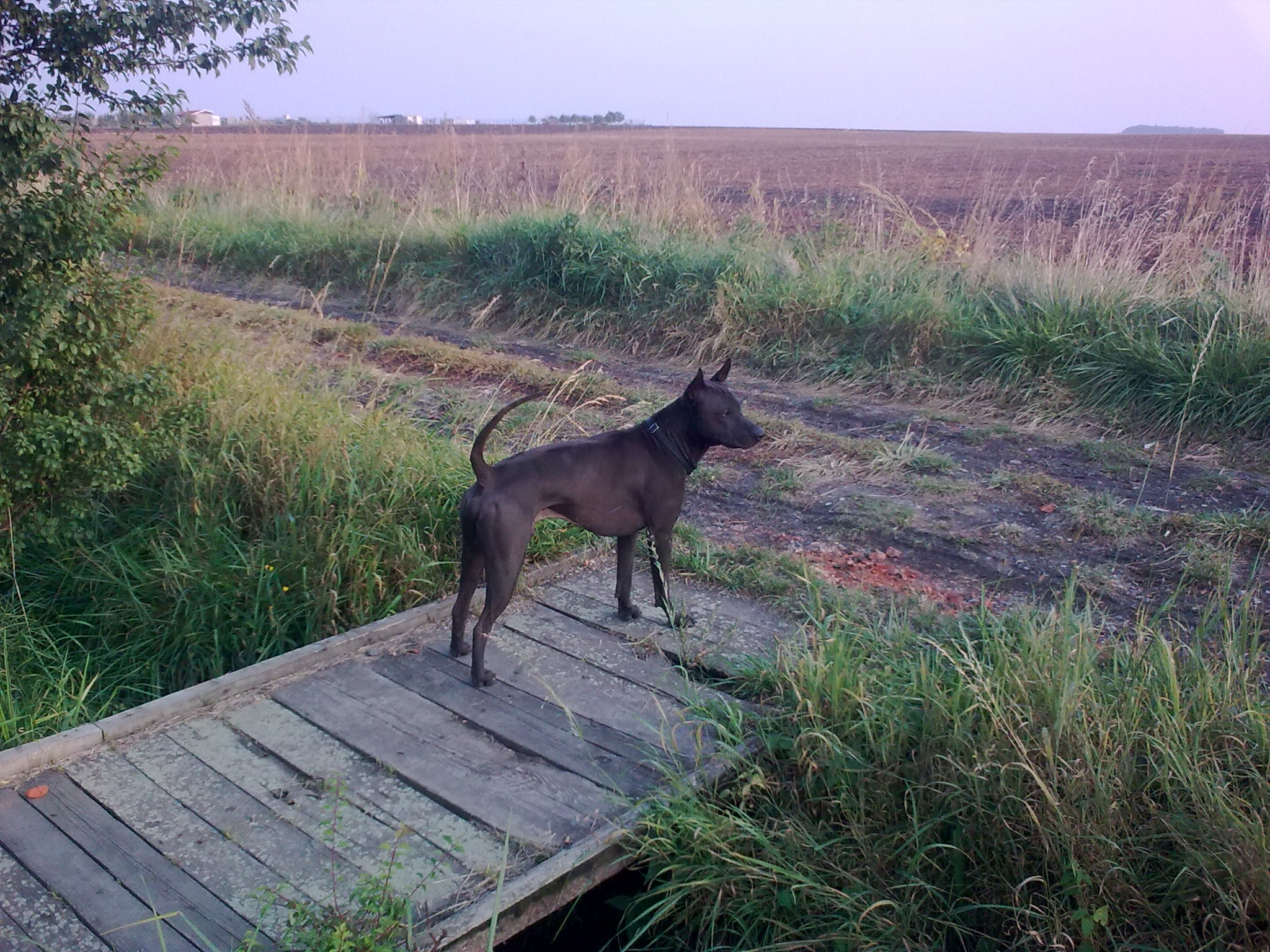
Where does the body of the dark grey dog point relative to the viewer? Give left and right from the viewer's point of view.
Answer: facing away from the viewer and to the right of the viewer

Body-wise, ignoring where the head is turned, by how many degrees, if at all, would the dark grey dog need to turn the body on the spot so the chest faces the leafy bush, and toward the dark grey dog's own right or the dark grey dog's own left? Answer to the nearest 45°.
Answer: approximately 135° to the dark grey dog's own left
